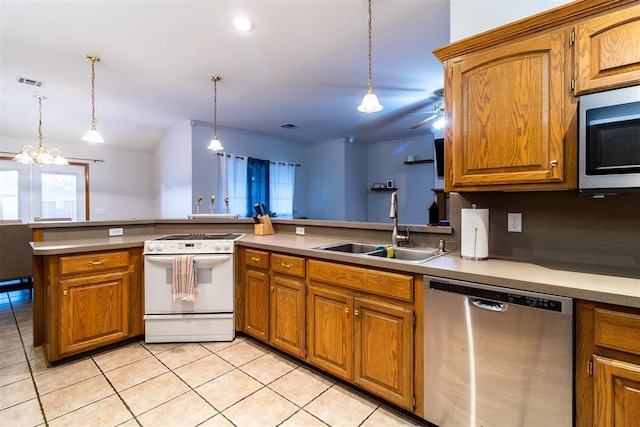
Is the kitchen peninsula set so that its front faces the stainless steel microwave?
no

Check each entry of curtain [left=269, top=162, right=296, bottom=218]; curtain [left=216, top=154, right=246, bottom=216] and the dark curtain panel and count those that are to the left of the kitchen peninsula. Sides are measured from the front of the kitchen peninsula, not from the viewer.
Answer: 0

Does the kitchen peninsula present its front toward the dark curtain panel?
no

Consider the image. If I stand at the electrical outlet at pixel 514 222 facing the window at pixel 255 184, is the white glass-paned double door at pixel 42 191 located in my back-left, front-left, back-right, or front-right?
front-left

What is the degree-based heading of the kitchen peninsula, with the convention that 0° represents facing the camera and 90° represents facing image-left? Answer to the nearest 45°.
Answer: approximately 45°

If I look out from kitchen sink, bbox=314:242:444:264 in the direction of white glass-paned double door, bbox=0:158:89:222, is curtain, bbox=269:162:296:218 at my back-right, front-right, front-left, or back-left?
front-right

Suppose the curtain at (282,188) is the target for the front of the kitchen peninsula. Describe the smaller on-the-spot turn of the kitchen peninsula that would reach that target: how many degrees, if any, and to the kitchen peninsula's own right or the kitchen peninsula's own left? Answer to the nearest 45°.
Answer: approximately 135° to the kitchen peninsula's own right

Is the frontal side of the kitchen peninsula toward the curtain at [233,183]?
no

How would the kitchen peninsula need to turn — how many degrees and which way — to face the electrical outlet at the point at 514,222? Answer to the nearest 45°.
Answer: approximately 135° to its left

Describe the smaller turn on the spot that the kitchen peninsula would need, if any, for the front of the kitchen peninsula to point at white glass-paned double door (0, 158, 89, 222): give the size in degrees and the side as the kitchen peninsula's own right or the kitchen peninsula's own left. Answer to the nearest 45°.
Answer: approximately 90° to the kitchen peninsula's own right
